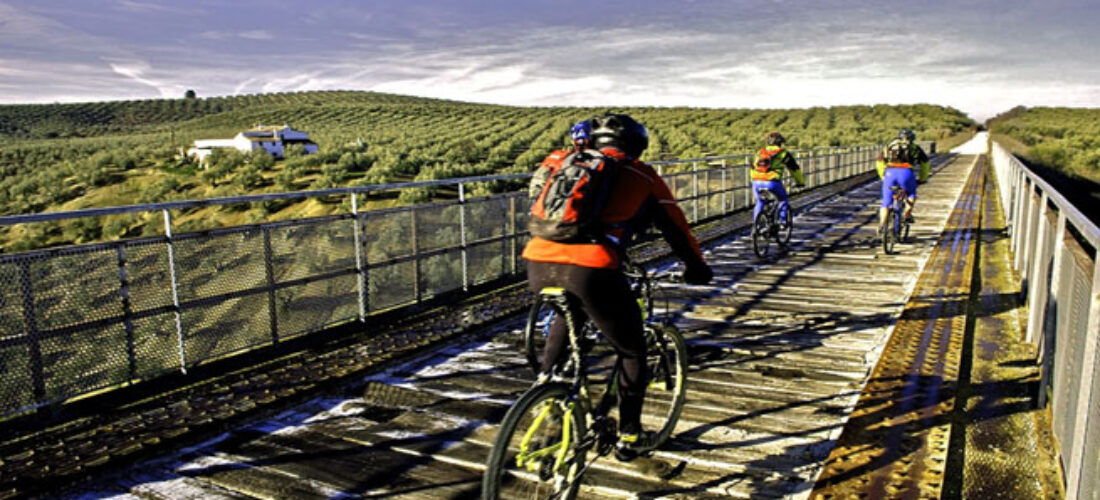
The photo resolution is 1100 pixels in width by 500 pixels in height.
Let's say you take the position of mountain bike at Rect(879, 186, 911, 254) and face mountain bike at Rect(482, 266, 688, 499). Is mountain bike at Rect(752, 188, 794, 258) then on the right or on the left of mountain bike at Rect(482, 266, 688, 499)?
right

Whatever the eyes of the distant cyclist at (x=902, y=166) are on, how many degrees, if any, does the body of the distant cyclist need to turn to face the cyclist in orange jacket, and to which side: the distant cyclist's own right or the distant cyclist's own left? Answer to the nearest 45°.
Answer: approximately 180°

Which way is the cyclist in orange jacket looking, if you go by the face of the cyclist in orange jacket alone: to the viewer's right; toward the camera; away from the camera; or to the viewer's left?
away from the camera

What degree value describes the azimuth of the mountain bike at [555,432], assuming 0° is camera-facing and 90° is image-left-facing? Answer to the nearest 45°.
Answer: approximately 225°

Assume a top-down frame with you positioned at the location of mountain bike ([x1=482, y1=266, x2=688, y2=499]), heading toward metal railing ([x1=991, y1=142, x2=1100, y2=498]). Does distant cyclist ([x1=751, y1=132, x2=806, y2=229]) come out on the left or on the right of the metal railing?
left

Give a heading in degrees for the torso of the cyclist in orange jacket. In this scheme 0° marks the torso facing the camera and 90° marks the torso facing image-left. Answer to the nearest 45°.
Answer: approximately 225°

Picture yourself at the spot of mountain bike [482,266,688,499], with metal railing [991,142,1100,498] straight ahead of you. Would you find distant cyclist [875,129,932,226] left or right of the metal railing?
left

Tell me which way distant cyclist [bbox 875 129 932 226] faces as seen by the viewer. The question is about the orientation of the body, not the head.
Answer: away from the camera
